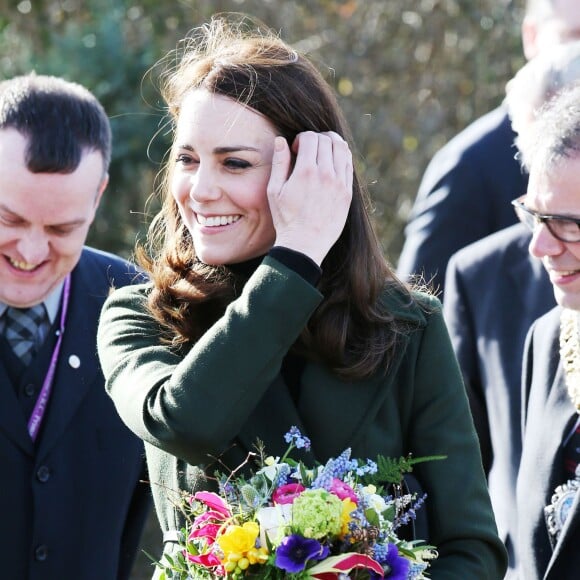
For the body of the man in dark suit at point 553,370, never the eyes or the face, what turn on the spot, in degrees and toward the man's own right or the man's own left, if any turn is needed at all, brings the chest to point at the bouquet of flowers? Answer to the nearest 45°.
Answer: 0° — they already face it

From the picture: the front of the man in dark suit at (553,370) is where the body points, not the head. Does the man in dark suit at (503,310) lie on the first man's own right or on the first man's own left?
on the first man's own right

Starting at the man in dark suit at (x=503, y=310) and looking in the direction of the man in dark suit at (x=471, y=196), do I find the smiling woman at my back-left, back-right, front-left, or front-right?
back-left

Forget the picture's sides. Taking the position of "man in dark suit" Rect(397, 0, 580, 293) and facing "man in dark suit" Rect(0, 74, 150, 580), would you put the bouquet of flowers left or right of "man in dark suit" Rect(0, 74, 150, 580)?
left

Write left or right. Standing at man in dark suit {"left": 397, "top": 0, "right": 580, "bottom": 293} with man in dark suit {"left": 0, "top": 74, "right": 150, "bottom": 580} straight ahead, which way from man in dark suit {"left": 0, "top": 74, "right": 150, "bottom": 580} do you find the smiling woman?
left

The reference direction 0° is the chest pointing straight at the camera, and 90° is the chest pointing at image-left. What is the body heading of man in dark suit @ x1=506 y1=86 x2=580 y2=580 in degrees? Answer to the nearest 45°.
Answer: approximately 45°

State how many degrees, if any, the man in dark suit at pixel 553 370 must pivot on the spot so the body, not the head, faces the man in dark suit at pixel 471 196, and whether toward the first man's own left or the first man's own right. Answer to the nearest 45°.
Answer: approximately 135° to the first man's own right
